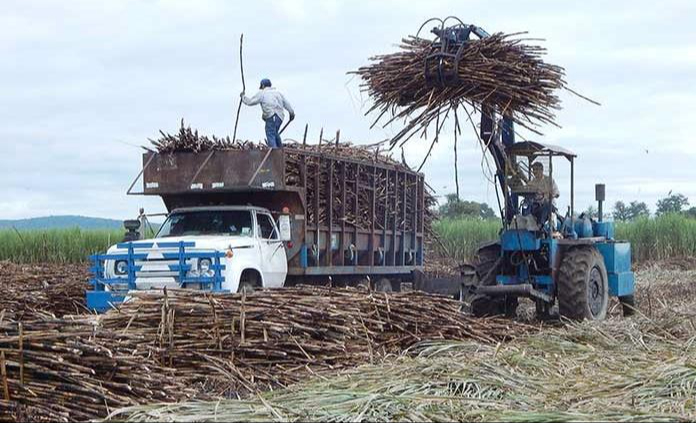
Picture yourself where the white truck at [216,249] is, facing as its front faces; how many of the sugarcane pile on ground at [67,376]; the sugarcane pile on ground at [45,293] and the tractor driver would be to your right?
1

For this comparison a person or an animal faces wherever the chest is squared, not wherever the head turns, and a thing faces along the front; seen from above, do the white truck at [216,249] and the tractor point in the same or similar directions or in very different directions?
same or similar directions

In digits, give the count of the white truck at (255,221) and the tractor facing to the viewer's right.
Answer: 0

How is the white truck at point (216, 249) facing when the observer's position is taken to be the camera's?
facing the viewer and to the left of the viewer

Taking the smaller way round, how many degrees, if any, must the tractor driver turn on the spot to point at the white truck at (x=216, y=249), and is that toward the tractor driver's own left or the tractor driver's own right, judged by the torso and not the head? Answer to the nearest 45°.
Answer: approximately 45° to the tractor driver's own right

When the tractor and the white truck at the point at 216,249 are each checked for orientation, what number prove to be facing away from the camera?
0

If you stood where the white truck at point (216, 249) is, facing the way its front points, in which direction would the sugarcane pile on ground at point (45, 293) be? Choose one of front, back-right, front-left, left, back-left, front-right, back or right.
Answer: right

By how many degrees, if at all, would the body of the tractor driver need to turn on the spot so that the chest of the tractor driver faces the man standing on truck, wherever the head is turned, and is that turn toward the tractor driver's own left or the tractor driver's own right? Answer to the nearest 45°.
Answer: approximately 45° to the tractor driver's own right

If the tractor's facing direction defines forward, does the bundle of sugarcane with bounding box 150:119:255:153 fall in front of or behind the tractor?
in front

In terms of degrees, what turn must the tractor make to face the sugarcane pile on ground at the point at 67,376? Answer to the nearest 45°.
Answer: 0° — it already faces it

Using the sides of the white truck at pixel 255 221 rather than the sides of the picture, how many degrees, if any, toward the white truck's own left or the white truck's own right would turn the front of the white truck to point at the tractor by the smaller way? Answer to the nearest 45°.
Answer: approximately 135° to the white truck's own left

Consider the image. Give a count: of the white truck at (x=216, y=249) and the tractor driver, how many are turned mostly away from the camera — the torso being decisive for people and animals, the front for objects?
0
